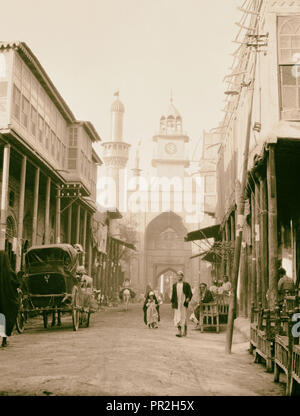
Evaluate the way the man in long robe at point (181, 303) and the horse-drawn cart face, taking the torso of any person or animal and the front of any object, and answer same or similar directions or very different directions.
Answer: very different directions

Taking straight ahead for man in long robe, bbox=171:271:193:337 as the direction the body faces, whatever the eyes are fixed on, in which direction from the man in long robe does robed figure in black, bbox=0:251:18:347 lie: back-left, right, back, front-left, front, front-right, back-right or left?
front-right

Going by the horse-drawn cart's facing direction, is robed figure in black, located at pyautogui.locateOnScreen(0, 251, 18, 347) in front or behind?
behind

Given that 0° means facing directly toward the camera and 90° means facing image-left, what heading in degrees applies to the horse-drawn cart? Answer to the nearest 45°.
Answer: approximately 180°

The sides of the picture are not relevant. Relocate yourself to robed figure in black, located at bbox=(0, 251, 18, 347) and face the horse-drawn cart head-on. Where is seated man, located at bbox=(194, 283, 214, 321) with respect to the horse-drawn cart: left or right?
right

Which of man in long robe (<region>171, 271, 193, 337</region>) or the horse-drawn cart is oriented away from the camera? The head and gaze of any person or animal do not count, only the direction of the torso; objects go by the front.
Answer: the horse-drawn cart

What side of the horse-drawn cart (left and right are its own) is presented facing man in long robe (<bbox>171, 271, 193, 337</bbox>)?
right

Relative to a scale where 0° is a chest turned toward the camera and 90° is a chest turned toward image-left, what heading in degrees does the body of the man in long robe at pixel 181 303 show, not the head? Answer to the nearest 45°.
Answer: approximately 0°

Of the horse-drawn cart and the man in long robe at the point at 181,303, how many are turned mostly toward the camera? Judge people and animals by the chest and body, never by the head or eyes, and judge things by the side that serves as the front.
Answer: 1

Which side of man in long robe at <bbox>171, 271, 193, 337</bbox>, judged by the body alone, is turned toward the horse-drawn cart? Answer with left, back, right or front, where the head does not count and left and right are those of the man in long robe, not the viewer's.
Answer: right

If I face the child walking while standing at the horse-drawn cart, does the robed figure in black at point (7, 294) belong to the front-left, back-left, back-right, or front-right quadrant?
back-right
